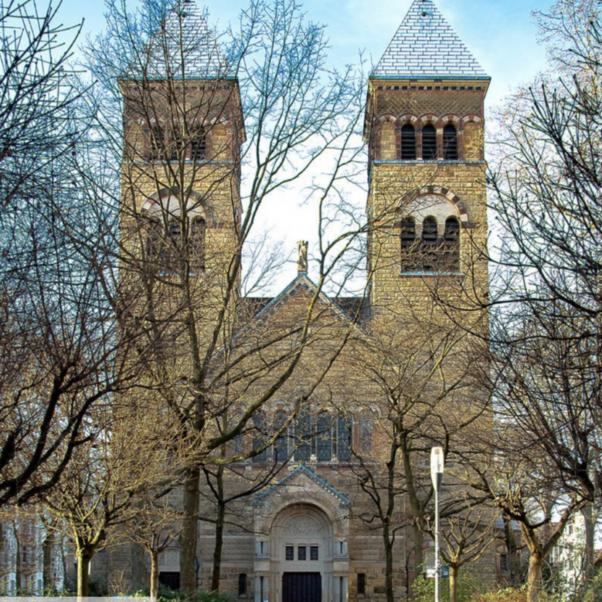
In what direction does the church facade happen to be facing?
toward the camera
